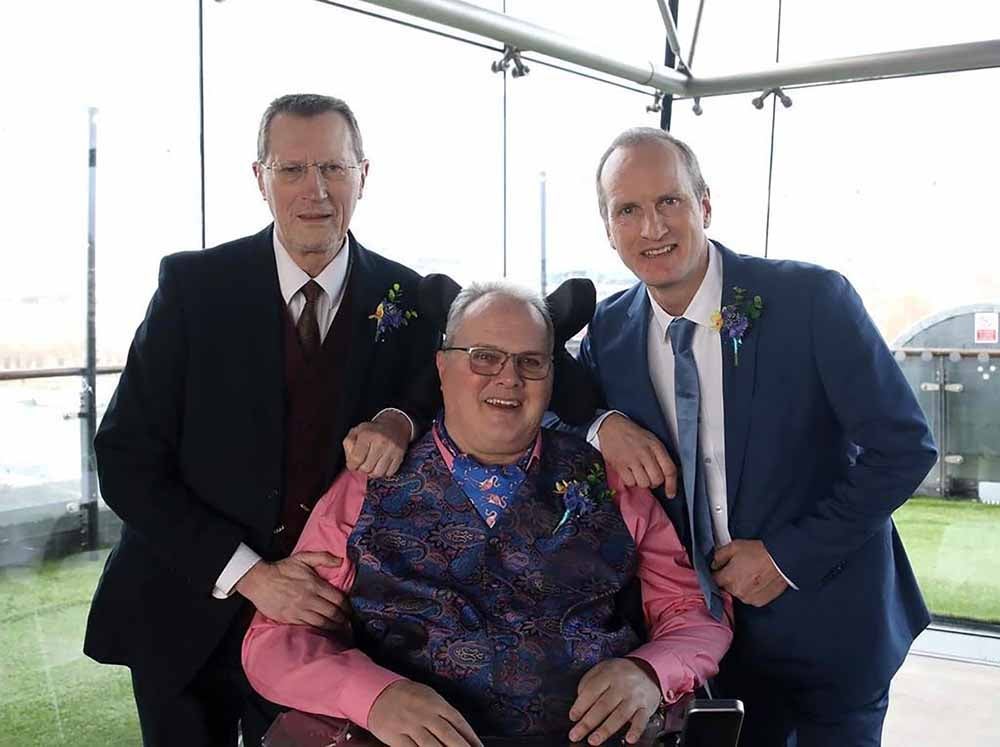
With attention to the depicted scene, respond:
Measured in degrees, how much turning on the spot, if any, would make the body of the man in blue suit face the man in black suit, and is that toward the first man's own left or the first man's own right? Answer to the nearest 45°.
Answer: approximately 45° to the first man's own right

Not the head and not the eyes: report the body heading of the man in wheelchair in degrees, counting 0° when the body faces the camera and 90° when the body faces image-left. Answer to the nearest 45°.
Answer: approximately 0°

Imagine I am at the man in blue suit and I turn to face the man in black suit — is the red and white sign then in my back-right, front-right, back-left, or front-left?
back-right

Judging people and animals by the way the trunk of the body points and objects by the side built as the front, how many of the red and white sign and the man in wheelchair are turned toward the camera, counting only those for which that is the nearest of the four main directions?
2

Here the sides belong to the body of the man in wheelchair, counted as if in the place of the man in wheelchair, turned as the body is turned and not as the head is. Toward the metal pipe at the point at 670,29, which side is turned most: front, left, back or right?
back

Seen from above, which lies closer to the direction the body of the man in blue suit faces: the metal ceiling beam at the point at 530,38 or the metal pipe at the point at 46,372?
the metal pipe

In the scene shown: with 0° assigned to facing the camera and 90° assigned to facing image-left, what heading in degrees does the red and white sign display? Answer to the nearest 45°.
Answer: approximately 0°
